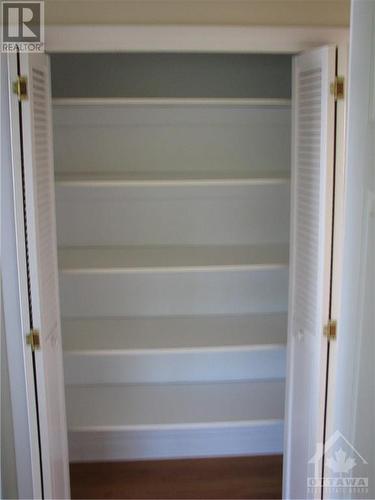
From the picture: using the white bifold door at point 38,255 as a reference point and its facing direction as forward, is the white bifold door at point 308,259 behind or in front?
in front

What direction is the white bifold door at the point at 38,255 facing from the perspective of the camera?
to the viewer's right
